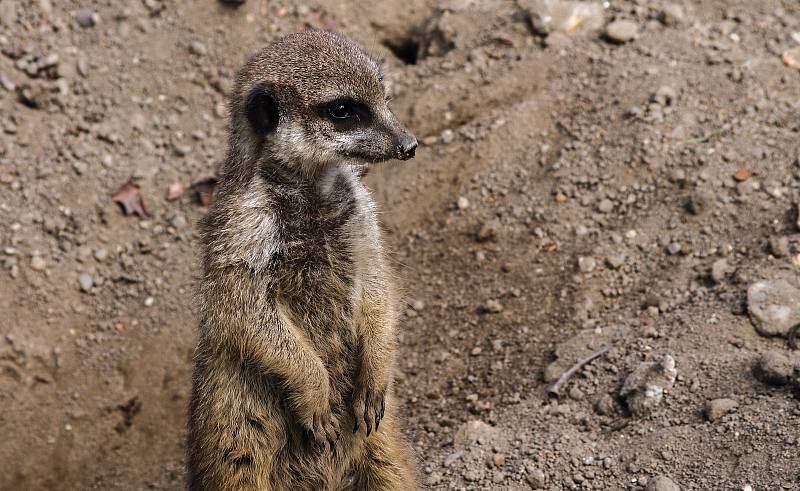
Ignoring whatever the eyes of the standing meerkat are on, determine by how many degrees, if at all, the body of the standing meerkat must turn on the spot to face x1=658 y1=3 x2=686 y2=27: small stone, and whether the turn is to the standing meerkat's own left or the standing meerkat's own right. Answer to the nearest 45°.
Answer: approximately 90° to the standing meerkat's own left

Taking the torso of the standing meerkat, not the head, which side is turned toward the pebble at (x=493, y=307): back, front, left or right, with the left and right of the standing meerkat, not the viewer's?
left

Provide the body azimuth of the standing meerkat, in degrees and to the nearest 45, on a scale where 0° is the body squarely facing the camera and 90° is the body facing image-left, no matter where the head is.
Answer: approximately 315°

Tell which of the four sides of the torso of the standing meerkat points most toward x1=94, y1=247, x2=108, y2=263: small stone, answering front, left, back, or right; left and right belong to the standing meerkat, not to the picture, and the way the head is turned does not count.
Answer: back

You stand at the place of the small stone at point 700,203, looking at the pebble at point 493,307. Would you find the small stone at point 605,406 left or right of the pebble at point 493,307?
left

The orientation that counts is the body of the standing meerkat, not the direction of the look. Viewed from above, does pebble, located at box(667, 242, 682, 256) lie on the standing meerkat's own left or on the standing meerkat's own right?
on the standing meerkat's own left

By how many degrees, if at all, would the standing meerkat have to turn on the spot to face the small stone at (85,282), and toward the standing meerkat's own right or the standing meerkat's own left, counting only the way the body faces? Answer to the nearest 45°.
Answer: approximately 180°

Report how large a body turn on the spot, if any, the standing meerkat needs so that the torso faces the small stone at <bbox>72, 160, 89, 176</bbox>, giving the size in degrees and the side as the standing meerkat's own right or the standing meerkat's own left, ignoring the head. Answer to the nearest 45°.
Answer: approximately 180°
